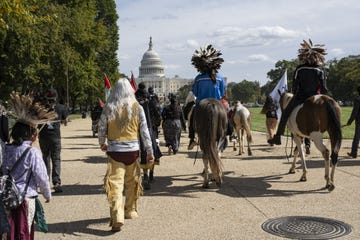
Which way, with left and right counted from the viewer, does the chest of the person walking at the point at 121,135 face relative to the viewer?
facing away from the viewer

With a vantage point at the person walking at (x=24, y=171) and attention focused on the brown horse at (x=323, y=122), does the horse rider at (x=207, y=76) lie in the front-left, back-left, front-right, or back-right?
front-left

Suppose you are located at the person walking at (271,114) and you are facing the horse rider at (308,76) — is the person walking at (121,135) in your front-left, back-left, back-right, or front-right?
front-right

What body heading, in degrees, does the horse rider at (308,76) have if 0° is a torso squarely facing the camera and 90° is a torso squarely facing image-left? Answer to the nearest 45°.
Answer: approximately 135°

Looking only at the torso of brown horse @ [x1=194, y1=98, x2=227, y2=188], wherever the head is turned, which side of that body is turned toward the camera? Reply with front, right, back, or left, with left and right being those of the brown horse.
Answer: back

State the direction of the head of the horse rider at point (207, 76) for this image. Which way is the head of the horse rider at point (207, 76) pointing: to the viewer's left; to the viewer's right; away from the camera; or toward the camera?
away from the camera

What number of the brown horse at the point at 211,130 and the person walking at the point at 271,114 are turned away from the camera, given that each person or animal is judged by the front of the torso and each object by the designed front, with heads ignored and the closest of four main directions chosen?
2

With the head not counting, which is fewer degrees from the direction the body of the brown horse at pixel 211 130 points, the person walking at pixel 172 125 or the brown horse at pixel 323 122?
the person walking

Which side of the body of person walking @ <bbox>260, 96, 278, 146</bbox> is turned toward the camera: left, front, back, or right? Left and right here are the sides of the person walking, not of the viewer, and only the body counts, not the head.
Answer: back

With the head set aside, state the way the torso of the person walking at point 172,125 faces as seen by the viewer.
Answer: away from the camera

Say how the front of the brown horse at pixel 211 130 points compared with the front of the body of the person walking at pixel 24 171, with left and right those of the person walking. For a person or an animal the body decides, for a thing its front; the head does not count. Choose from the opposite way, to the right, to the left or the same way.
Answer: the same way

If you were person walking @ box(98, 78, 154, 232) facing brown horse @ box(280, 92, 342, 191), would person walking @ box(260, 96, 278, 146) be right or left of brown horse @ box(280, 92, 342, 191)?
left

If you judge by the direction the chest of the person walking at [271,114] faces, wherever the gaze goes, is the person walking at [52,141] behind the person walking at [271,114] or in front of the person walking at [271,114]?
behind

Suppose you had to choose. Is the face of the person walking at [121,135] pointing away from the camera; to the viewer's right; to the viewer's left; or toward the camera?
away from the camera

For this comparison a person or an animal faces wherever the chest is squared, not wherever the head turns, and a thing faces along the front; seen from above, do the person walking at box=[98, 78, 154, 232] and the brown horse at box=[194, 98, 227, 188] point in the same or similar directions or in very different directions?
same or similar directions

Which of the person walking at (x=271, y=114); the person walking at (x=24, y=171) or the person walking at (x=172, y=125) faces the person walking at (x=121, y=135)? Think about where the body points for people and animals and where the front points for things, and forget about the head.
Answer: the person walking at (x=24, y=171)

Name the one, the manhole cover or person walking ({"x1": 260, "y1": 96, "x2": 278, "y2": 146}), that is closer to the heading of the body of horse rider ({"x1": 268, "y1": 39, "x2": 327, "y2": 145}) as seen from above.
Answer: the person walking

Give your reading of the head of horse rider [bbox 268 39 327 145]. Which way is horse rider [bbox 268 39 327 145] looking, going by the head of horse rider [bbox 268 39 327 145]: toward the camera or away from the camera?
away from the camera

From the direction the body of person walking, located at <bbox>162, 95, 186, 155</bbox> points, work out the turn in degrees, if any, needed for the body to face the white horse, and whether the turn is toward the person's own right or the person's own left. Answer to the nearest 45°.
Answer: approximately 90° to the person's own right

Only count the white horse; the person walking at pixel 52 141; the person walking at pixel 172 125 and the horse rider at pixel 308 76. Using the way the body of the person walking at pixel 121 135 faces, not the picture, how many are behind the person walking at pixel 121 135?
0
